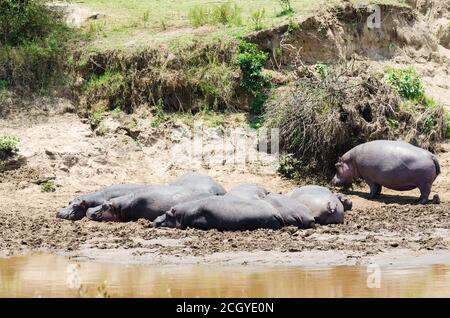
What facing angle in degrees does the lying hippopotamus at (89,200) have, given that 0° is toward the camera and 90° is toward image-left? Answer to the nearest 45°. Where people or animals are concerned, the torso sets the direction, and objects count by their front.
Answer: approximately 45°

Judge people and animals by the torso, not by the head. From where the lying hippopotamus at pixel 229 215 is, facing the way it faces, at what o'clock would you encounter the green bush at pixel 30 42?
The green bush is roughly at 2 o'clock from the lying hippopotamus.

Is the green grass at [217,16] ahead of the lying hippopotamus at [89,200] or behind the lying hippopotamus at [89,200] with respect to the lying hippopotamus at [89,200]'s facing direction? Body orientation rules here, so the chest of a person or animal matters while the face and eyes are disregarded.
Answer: behind

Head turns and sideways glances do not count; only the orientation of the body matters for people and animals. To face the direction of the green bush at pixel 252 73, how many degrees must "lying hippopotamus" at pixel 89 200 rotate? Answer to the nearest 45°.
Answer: approximately 180°

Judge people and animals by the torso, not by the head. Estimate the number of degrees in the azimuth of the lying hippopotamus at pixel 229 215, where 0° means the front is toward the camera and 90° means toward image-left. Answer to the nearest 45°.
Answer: approximately 90°

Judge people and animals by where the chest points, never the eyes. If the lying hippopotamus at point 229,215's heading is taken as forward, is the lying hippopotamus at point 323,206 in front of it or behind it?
behind

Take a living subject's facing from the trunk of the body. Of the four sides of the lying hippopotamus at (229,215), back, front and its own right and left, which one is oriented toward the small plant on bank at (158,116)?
right

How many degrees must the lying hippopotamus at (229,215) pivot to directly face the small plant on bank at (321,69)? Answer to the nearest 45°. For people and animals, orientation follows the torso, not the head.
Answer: approximately 90° to its right

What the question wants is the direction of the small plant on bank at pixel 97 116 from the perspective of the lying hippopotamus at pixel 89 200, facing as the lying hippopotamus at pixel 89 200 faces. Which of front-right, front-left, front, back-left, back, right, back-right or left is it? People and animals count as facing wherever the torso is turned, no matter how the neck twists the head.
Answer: back-right

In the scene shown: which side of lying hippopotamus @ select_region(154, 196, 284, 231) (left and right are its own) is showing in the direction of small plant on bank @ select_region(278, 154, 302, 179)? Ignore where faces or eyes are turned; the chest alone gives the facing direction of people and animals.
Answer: right
